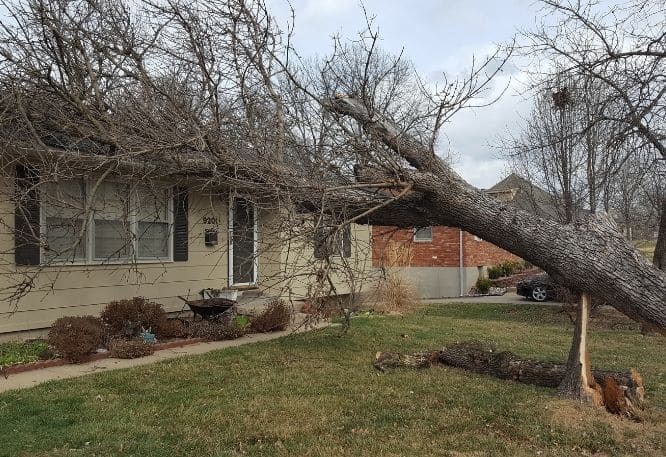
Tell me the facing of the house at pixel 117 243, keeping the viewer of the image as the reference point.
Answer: facing the viewer and to the right of the viewer

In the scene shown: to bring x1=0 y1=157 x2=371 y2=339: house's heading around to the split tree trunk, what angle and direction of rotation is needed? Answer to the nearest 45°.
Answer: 0° — it already faces it

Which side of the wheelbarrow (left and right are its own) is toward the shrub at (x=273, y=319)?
front

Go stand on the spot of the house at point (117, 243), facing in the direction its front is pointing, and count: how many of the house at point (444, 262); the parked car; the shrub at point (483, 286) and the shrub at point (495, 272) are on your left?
4

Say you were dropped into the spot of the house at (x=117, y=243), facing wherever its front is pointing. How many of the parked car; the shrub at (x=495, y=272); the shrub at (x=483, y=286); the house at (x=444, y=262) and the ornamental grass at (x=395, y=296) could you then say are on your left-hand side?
5

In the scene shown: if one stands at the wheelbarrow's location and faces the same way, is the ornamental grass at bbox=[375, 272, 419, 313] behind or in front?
in front

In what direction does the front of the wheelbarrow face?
to the viewer's right

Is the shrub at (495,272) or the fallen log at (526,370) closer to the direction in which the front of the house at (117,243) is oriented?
the fallen log

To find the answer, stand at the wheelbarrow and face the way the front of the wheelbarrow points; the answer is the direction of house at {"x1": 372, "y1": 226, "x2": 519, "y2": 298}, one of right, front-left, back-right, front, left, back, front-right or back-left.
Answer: front-left

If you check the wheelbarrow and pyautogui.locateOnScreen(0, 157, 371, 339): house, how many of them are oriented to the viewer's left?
0

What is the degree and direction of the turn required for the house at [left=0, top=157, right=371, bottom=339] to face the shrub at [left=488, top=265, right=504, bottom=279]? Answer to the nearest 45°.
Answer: approximately 90° to its left

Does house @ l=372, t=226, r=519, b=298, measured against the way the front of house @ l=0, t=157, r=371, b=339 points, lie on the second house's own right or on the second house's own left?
on the second house's own left

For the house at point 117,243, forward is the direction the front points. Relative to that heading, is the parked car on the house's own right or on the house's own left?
on the house's own left

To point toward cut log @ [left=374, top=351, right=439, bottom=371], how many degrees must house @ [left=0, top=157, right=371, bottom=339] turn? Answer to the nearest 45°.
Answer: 0° — it already faces it

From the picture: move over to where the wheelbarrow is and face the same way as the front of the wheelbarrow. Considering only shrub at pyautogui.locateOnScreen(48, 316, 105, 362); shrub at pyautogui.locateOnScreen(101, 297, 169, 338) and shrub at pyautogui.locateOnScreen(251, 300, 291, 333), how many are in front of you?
1

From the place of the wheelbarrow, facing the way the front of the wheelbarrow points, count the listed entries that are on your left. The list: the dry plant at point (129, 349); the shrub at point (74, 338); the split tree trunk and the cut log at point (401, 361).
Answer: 0

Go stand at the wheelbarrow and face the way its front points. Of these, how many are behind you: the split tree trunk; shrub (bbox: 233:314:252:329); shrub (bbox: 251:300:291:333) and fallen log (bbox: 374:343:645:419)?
0
